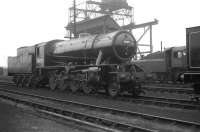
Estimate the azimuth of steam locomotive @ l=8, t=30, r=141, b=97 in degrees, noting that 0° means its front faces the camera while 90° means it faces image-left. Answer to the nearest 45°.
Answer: approximately 315°
